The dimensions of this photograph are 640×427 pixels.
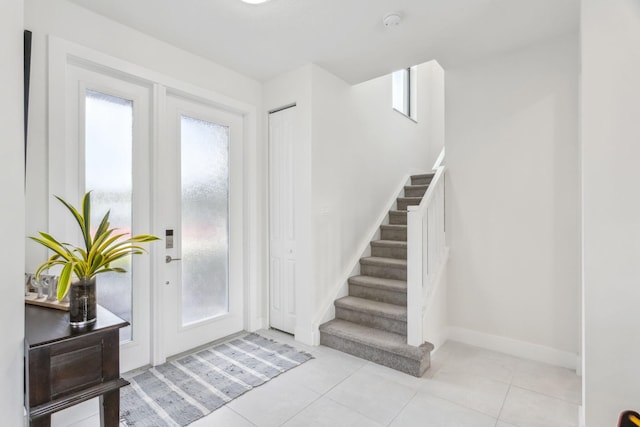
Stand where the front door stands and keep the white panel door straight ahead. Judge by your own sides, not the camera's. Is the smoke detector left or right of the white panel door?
right

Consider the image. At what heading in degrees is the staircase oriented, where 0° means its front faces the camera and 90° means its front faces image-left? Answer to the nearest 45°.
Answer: approximately 45°

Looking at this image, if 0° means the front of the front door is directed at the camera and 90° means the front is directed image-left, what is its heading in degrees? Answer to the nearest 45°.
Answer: approximately 315°

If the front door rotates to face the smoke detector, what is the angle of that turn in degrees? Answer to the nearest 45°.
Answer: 0° — it already faces it

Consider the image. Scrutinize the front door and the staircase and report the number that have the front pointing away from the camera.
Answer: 0

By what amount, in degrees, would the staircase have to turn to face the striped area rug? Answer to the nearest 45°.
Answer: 0° — it already faces it

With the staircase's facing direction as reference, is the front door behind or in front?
in front

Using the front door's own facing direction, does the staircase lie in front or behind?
in front

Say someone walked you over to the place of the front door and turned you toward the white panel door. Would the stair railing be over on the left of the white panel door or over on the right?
right
